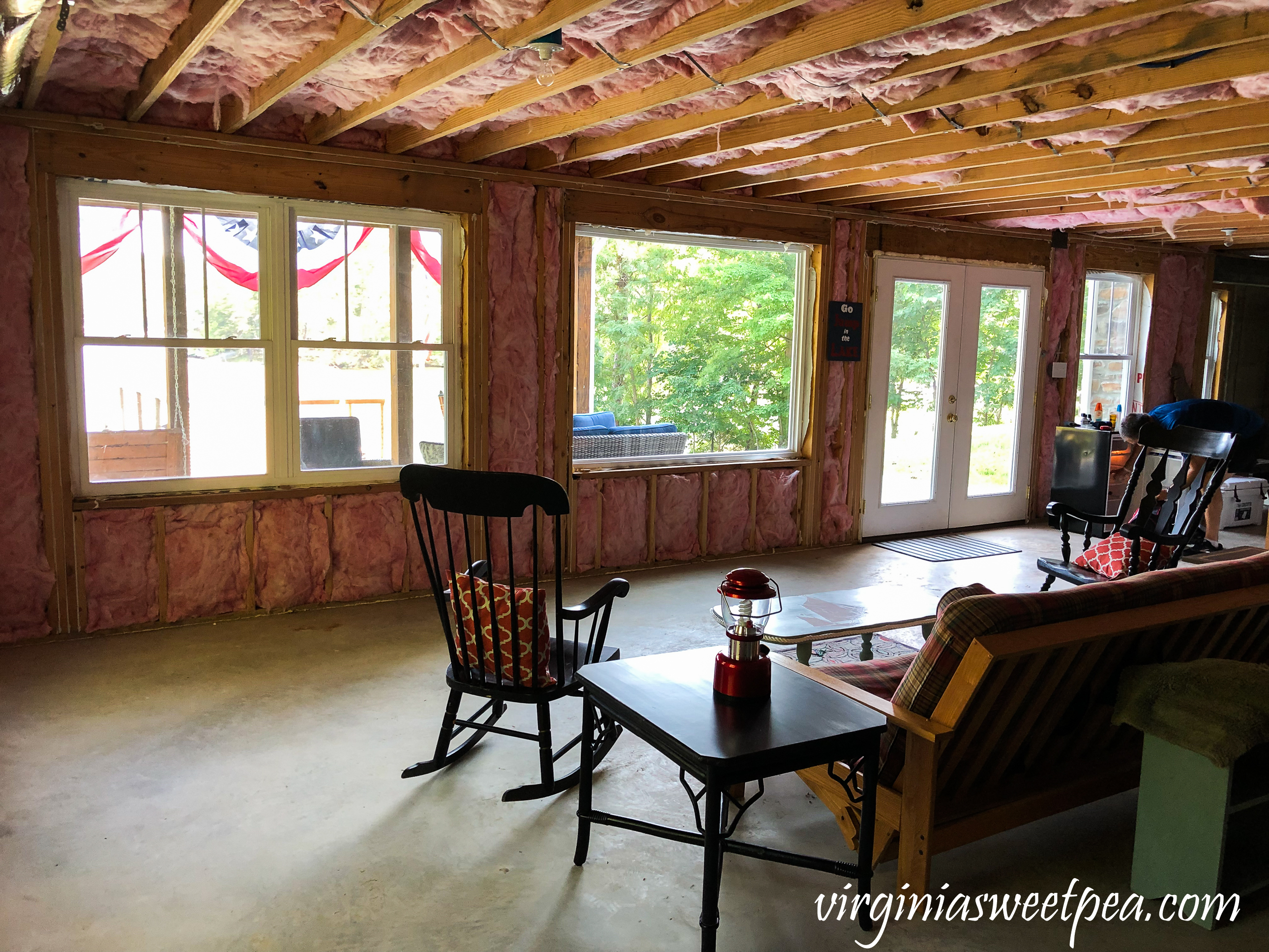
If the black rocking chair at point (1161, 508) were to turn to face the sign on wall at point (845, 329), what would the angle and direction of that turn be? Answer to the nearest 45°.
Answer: approximately 90° to its right

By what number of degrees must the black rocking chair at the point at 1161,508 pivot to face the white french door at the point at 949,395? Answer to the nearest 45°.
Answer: approximately 90° to its right

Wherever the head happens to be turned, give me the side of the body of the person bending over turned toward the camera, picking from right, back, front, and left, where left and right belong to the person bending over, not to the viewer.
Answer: left

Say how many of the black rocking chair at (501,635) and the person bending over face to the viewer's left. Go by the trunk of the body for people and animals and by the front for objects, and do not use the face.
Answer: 1

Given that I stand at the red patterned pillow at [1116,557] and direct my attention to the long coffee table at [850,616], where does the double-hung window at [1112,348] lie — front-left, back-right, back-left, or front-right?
back-right

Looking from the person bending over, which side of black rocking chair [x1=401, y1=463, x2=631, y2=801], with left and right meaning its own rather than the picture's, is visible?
front

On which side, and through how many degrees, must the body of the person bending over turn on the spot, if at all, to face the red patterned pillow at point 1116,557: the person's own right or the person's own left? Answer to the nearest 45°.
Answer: approximately 90° to the person's own left

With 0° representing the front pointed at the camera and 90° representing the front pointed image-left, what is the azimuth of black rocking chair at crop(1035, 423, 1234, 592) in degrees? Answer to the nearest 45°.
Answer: approximately 45°

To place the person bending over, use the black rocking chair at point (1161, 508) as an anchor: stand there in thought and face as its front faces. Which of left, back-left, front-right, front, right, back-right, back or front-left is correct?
back-right

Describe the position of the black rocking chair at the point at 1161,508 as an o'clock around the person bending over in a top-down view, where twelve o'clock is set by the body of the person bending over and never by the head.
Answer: The black rocking chair is roughly at 9 o'clock from the person bending over.

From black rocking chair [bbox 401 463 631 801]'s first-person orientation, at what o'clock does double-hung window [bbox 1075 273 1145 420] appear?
The double-hung window is roughly at 12 o'clock from the black rocking chair.
